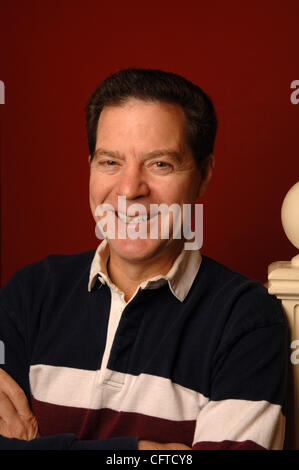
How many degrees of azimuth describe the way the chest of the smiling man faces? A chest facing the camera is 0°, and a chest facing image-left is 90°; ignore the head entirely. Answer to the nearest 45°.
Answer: approximately 45°
